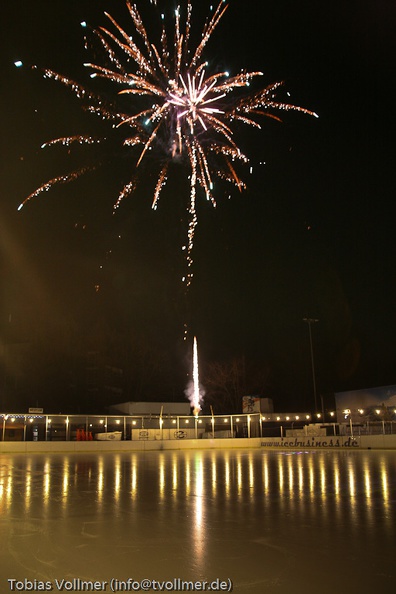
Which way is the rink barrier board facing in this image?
toward the camera
